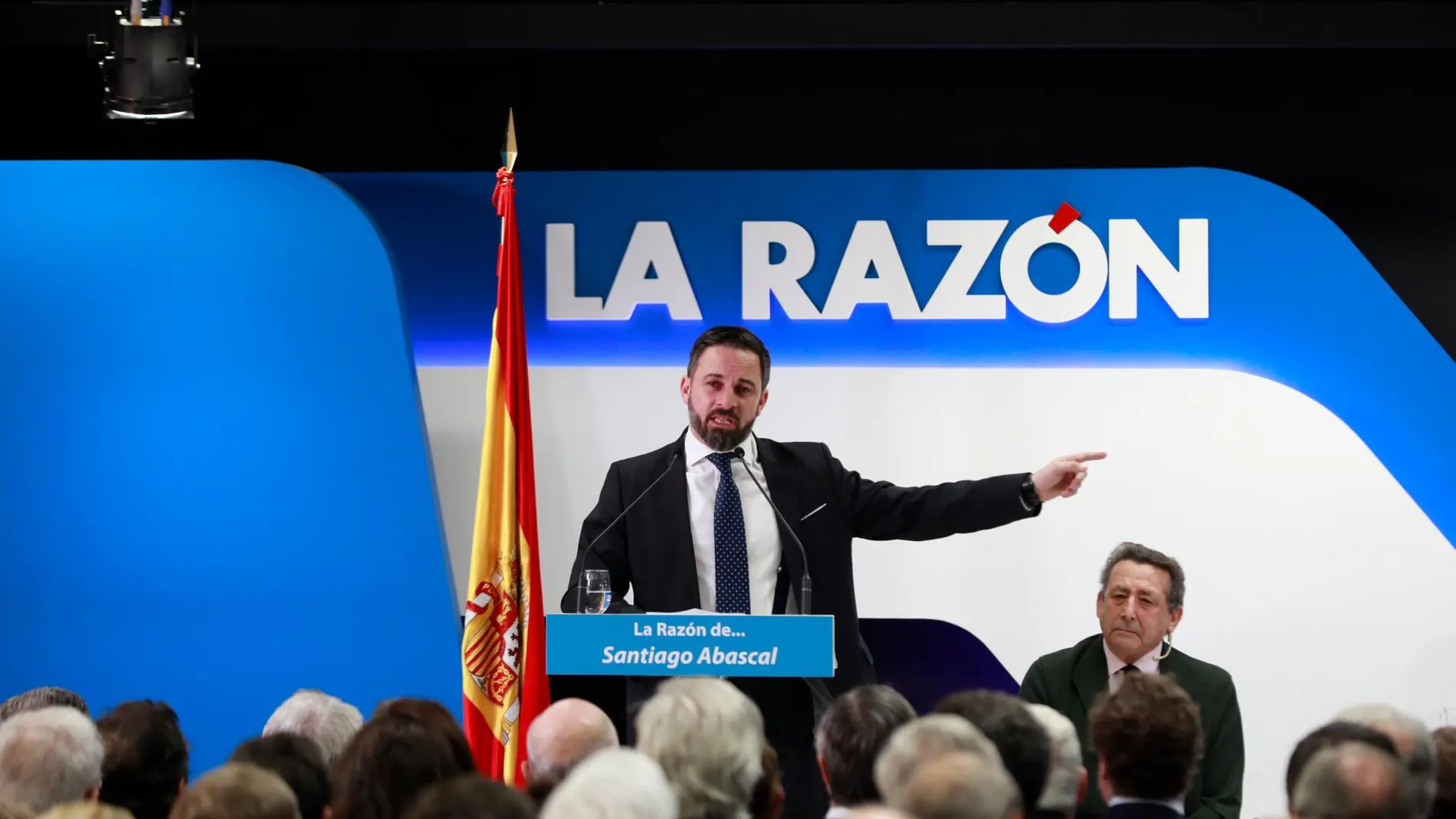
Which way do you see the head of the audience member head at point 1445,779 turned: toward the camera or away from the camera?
away from the camera

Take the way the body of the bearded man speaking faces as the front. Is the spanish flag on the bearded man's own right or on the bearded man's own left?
on the bearded man's own right

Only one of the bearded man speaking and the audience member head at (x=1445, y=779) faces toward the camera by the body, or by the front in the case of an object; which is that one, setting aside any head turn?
the bearded man speaking

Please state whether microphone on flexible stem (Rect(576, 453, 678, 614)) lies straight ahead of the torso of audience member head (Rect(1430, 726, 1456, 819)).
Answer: no

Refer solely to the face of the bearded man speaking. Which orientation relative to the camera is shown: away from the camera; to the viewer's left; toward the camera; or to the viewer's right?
toward the camera

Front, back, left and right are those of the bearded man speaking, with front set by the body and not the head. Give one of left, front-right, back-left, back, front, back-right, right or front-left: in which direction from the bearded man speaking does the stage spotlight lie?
right

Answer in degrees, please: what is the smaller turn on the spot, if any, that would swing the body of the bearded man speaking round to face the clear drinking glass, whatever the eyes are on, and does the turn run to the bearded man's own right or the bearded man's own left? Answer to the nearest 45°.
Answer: approximately 45° to the bearded man's own right

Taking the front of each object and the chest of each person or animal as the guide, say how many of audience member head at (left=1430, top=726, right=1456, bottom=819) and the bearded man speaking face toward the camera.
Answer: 1

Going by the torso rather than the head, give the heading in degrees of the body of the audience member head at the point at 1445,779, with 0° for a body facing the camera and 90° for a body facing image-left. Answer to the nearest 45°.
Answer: approximately 180°

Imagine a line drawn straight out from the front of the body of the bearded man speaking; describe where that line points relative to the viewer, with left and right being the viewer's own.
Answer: facing the viewer

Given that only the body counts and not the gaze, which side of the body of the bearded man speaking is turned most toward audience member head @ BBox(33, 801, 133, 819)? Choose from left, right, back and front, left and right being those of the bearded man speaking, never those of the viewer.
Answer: front

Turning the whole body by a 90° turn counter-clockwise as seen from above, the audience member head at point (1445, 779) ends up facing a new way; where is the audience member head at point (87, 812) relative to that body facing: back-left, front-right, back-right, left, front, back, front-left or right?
front-left

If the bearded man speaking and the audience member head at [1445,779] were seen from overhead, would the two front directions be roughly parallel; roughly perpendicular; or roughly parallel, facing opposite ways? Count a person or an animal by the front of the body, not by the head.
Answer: roughly parallel, facing opposite ways

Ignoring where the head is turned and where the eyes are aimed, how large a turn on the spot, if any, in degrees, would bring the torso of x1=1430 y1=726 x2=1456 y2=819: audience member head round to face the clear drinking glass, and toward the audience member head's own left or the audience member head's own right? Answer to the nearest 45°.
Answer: approximately 90° to the audience member head's own left

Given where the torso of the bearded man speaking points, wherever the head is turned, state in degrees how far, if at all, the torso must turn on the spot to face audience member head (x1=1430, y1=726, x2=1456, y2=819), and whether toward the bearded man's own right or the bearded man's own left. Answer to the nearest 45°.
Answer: approximately 45° to the bearded man's own left
